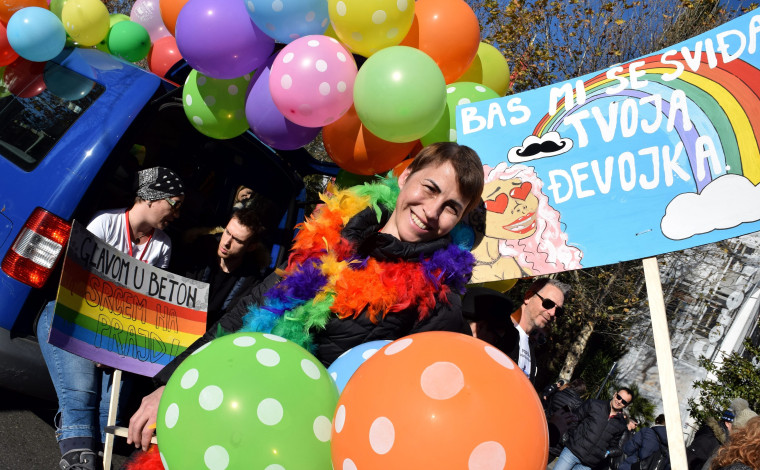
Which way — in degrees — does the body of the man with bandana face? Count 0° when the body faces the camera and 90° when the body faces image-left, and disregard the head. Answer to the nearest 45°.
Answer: approximately 315°

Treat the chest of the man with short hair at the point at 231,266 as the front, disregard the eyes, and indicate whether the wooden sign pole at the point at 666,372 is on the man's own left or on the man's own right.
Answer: on the man's own left

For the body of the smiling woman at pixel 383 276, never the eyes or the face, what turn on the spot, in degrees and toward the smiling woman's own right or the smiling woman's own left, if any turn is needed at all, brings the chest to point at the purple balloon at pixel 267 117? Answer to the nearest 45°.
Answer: approximately 135° to the smiling woman's own right

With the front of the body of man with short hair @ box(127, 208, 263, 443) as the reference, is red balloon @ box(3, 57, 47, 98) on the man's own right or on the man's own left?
on the man's own right

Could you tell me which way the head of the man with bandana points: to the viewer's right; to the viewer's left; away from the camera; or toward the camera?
to the viewer's right

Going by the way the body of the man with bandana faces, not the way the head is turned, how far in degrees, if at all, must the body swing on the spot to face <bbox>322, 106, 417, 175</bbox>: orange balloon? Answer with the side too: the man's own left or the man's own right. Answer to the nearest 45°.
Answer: approximately 45° to the man's own left

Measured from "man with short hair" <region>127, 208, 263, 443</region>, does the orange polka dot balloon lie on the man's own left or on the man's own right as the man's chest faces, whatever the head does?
on the man's own left

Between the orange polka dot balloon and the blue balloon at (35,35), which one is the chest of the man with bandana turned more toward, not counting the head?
the orange polka dot balloon
